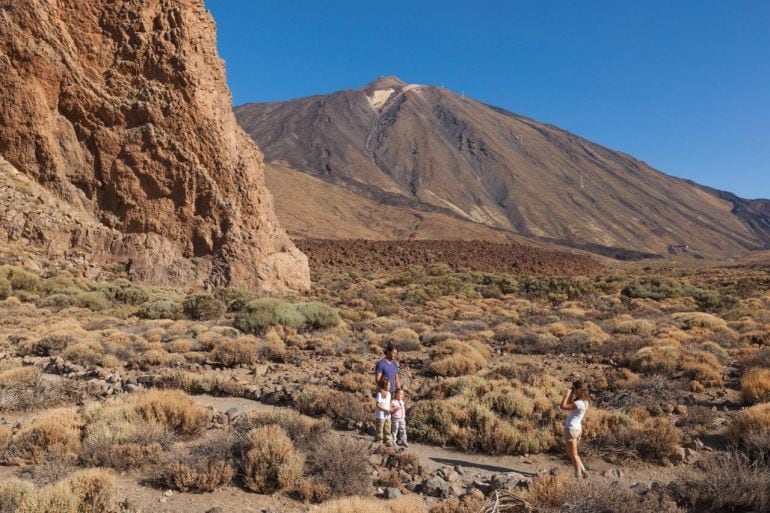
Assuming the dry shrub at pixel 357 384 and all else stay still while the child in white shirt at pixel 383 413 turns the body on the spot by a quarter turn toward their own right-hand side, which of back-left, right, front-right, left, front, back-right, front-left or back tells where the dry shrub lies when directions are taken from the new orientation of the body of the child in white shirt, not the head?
back-right

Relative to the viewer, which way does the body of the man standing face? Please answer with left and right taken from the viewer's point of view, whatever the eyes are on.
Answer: facing the viewer and to the right of the viewer

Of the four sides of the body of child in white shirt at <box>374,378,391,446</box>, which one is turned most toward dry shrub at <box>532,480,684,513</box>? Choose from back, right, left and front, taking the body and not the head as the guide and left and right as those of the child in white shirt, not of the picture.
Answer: front

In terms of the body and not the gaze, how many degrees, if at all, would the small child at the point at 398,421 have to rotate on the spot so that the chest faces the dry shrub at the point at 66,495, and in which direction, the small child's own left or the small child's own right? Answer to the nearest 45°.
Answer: approximately 90° to the small child's own right

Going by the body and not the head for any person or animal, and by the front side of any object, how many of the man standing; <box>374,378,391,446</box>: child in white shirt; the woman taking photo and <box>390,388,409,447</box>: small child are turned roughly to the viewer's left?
1

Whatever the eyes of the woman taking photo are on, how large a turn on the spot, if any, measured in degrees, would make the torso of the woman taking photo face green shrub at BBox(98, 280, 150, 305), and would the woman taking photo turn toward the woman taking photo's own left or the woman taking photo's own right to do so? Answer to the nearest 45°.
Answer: approximately 45° to the woman taking photo's own right

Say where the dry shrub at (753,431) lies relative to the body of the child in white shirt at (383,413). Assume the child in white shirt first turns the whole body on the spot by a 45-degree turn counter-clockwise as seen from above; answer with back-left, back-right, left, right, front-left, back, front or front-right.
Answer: front

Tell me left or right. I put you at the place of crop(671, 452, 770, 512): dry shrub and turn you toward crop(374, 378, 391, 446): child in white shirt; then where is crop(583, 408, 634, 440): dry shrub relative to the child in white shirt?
right

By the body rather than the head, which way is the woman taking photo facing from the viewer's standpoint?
to the viewer's left

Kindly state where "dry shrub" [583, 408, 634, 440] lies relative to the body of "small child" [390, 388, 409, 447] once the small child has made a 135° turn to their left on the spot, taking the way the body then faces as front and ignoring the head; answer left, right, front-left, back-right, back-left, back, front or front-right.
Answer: right
